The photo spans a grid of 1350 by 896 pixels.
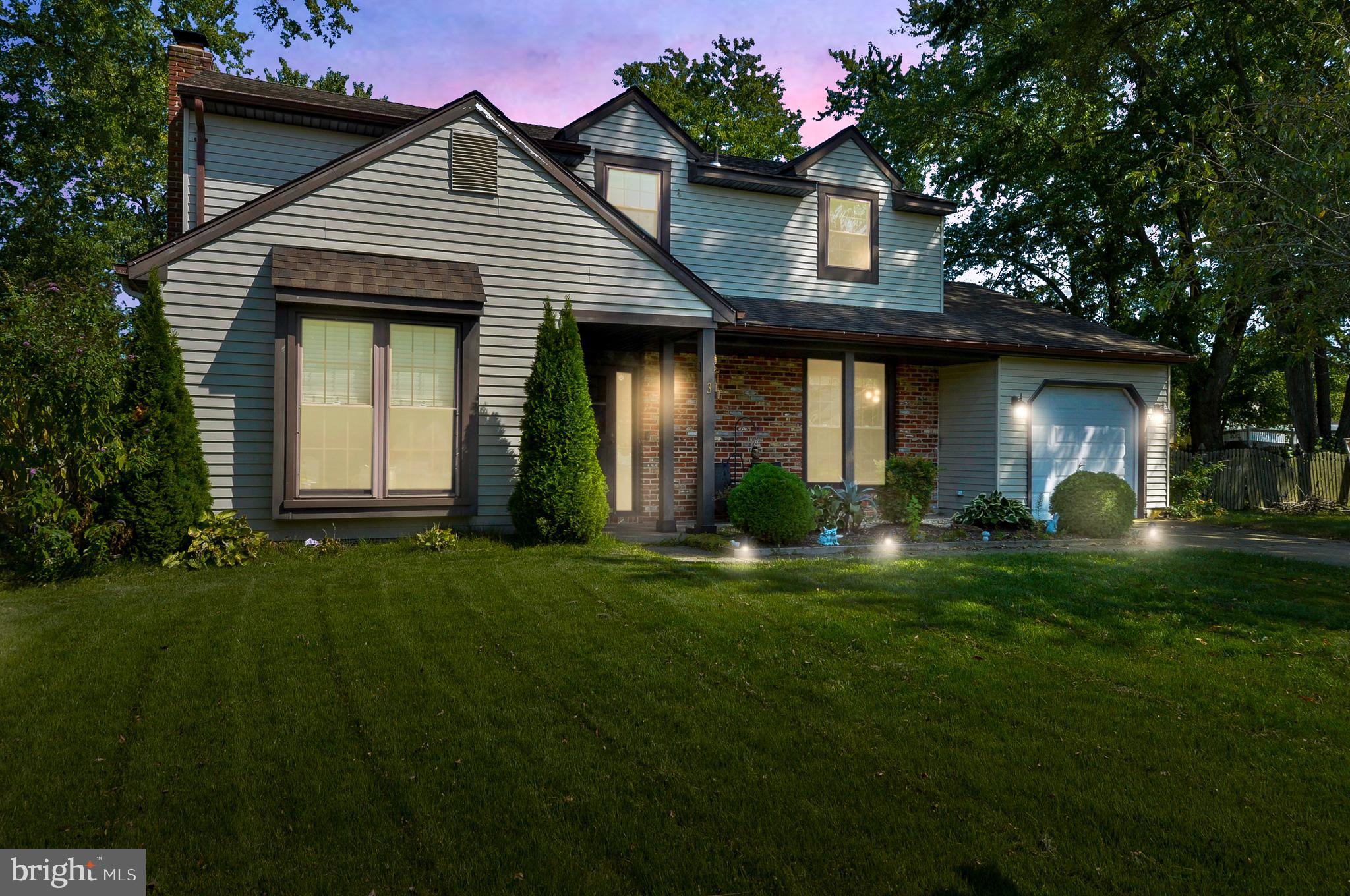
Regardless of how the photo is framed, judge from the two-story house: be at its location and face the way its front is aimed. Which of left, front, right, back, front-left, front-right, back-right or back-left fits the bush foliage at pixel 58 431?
right

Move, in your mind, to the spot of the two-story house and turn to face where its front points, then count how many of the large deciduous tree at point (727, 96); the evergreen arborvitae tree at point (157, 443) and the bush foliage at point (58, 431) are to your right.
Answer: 2

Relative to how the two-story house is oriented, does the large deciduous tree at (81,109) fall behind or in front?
behind

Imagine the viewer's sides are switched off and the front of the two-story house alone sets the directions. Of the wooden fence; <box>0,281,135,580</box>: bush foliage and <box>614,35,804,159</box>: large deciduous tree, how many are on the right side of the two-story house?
1

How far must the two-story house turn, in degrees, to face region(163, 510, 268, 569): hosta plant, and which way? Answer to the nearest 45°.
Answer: approximately 90° to its right

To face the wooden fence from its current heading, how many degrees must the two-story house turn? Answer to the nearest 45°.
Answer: approximately 90° to its left

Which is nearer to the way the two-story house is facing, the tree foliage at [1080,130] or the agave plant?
the agave plant

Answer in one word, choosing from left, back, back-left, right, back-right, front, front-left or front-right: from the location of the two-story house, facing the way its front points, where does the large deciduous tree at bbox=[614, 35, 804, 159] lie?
back-left

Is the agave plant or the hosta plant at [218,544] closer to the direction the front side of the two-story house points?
the agave plant

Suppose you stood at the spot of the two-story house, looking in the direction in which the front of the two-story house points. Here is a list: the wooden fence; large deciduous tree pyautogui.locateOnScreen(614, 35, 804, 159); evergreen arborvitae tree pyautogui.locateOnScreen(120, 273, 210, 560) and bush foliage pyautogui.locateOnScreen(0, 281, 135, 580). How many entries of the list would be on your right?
2

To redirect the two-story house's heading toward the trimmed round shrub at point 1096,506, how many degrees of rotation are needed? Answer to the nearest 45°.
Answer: approximately 45° to its left

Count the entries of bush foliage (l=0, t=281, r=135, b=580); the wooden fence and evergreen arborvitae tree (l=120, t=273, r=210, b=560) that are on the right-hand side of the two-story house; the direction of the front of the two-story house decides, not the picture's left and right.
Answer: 2

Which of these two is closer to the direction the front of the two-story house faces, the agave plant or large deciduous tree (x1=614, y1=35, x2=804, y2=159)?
the agave plant

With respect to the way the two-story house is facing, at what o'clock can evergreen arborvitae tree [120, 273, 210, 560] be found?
The evergreen arborvitae tree is roughly at 3 o'clock from the two-story house.

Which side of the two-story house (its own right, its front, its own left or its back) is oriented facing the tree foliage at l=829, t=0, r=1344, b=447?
left

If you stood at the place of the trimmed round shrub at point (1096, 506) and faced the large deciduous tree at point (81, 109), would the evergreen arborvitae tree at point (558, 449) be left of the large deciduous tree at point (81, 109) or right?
left

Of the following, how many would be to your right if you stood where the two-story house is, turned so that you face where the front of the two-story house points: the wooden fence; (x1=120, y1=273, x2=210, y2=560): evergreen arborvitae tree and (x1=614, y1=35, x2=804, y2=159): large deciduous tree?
1
